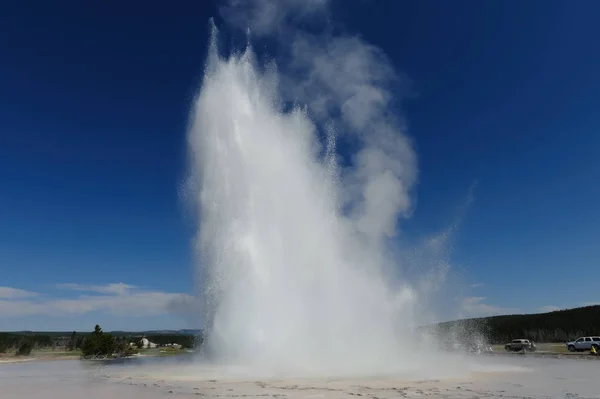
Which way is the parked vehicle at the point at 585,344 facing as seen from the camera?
to the viewer's left
